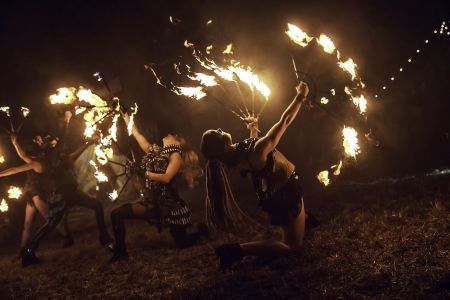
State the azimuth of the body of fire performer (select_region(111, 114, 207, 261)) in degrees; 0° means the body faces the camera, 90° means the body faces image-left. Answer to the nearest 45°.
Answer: approximately 45°

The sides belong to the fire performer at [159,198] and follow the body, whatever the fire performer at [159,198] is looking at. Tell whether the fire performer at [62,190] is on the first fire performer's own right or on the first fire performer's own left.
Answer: on the first fire performer's own right

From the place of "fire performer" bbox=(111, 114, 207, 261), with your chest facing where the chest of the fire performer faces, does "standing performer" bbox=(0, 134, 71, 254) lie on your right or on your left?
on your right

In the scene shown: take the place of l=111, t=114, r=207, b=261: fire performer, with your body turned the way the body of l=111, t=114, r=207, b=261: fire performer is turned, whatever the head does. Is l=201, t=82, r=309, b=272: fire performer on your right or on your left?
on your left
